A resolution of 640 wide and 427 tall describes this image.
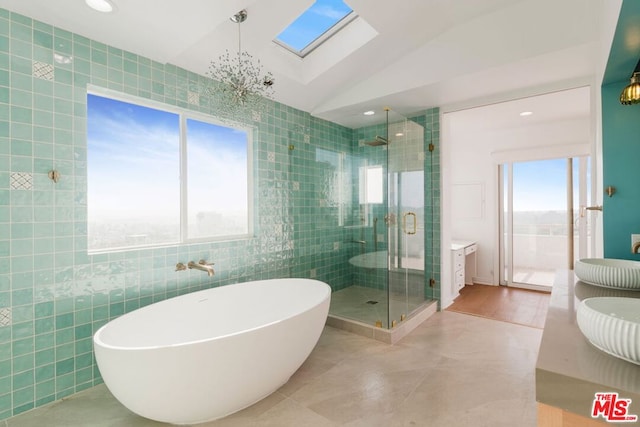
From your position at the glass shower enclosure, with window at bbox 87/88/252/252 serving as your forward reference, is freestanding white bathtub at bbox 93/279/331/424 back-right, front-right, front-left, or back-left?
front-left

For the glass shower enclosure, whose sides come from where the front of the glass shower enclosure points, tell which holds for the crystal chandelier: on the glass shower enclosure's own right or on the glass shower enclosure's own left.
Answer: on the glass shower enclosure's own right

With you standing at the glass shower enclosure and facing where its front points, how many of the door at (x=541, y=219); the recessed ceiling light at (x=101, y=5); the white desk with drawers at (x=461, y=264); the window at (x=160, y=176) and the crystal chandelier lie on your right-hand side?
3

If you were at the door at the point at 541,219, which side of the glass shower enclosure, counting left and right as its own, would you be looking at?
left

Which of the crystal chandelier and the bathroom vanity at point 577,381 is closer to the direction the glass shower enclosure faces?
the bathroom vanity

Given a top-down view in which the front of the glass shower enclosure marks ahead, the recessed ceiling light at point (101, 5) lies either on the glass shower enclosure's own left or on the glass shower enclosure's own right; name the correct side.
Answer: on the glass shower enclosure's own right

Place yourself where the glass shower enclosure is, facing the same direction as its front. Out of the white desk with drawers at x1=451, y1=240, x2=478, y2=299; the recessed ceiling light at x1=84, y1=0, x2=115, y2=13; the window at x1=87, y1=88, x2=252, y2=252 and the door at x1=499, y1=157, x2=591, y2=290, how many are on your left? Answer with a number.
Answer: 2

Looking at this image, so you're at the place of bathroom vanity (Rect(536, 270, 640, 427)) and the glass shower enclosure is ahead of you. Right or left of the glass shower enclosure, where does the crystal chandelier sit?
left

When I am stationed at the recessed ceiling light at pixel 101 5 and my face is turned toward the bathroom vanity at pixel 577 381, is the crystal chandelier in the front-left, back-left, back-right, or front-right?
front-left

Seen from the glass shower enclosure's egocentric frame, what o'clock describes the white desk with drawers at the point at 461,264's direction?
The white desk with drawers is roughly at 9 o'clock from the glass shower enclosure.

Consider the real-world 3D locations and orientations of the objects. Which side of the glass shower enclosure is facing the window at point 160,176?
right

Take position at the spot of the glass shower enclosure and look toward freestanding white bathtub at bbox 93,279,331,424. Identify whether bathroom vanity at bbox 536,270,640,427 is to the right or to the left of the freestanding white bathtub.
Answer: left

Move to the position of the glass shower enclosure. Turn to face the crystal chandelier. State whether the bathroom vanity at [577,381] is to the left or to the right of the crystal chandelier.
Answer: left

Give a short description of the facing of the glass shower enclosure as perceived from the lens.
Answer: facing the viewer and to the right of the viewer
